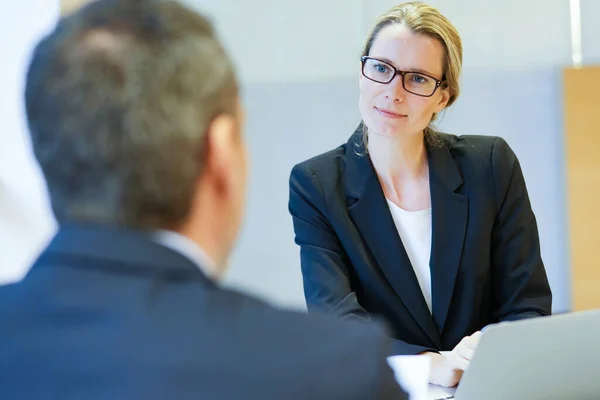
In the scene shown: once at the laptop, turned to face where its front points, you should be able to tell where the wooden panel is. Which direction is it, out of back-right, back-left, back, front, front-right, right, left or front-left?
front-right

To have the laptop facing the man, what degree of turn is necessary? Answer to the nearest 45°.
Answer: approximately 90° to its left

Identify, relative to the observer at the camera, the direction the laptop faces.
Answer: facing away from the viewer and to the left of the viewer

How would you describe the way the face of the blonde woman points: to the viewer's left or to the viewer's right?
to the viewer's left

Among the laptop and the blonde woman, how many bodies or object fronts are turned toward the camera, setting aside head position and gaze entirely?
1

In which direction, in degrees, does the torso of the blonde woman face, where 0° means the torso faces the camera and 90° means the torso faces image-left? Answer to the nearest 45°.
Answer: approximately 0°

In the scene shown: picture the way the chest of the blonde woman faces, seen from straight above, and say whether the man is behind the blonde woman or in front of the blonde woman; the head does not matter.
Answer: in front

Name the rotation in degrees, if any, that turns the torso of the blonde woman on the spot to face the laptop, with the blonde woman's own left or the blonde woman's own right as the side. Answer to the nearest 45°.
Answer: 0° — they already face it

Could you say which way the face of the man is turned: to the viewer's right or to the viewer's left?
to the viewer's right

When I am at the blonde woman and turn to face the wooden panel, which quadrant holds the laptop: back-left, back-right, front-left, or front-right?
back-right
